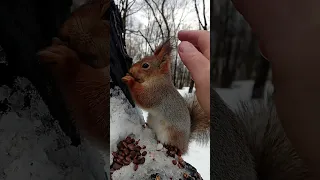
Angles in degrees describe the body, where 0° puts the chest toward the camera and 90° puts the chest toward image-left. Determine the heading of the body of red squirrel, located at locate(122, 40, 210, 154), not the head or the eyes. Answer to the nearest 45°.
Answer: approximately 90°
